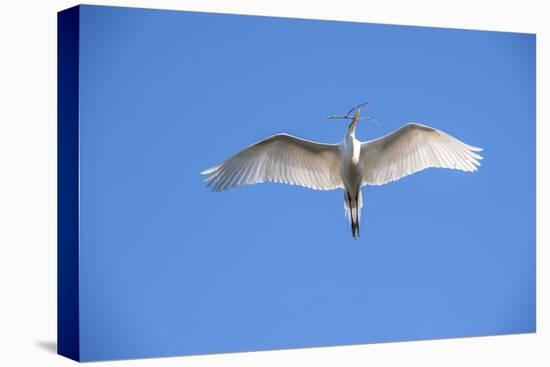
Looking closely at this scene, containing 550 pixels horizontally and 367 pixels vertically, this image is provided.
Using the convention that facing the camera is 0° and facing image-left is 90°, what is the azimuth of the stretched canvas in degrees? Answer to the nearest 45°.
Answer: approximately 315°
